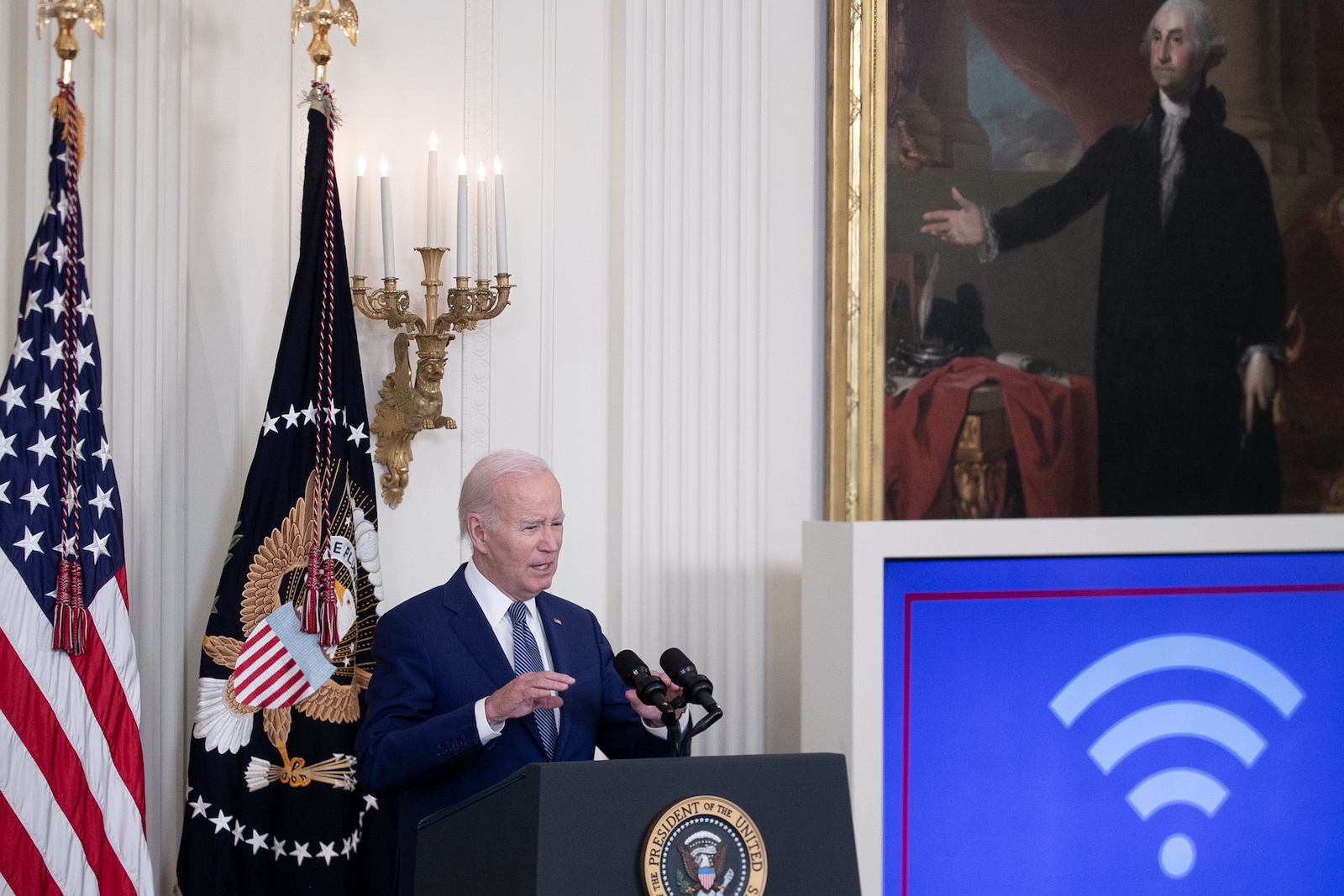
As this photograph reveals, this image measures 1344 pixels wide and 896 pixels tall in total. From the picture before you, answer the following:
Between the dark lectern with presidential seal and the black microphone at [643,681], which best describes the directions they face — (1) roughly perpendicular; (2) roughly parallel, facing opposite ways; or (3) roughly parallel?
roughly parallel, facing opposite ways

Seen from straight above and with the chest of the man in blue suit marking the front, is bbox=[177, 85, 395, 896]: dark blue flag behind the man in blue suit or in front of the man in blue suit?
behind

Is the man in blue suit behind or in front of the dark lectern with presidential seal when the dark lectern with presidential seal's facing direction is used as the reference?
behind

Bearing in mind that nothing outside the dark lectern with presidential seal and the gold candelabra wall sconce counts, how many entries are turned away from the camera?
0

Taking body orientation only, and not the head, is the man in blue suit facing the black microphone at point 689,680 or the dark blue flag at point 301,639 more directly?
the black microphone

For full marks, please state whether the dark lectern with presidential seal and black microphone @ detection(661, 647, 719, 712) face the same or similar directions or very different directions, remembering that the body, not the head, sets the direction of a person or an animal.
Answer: very different directions

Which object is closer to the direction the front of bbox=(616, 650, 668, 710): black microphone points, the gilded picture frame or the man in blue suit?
the man in blue suit

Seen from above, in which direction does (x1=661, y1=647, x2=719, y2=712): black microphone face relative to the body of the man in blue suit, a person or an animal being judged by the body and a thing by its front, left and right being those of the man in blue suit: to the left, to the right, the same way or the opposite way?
the opposite way

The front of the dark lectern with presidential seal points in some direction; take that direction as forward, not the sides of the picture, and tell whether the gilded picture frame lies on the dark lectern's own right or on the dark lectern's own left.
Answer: on the dark lectern's own left

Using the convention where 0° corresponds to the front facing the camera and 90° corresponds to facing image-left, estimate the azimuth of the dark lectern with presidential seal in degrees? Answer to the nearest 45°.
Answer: approximately 315°

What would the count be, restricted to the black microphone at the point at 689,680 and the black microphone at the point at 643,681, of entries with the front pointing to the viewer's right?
0

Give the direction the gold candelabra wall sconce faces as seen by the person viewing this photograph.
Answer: facing the viewer and to the right of the viewer

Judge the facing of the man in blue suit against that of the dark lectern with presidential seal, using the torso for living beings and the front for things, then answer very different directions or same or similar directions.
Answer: same or similar directions

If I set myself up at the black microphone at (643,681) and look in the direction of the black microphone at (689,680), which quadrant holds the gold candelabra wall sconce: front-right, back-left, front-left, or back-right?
back-left

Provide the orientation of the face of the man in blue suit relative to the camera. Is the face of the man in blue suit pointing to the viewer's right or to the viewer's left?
to the viewer's right

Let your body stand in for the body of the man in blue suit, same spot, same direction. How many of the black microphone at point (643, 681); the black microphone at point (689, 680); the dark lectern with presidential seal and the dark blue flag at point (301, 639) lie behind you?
1

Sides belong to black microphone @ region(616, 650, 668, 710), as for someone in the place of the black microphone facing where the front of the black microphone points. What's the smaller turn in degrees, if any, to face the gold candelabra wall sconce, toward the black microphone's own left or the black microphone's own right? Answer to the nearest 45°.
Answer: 0° — it already faces it
